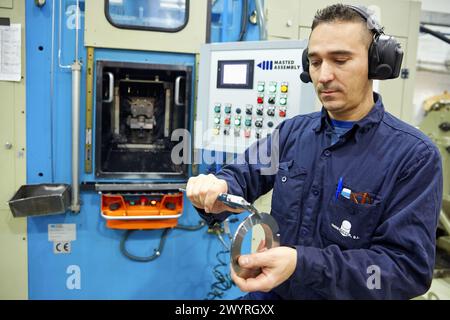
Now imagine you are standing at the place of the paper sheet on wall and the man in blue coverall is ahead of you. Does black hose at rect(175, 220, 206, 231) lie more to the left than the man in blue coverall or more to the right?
left

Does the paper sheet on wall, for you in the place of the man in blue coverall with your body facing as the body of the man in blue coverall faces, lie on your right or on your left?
on your right

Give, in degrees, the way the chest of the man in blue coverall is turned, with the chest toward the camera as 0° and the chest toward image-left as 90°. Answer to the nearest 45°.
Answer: approximately 45°

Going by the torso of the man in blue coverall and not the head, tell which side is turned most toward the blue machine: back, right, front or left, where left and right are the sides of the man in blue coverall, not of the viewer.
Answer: right

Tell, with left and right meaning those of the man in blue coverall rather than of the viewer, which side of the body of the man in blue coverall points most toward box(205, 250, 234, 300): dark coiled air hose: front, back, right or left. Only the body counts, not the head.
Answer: right

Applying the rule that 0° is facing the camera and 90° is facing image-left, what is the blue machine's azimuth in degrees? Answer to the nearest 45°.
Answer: approximately 0°

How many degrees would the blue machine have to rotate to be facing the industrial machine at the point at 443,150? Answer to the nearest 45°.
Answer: approximately 90° to its left

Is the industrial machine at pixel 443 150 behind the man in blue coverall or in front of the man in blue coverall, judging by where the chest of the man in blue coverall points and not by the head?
behind

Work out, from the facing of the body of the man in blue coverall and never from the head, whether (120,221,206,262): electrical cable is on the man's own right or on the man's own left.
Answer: on the man's own right
